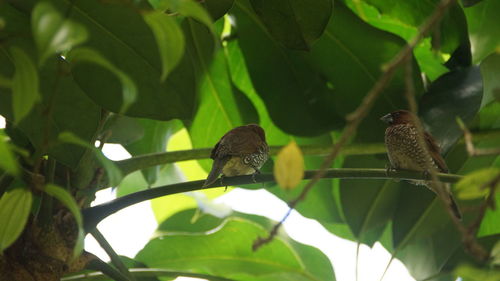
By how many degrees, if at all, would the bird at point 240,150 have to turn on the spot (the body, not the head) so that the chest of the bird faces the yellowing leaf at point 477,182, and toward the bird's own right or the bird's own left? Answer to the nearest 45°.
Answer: approximately 90° to the bird's own right
